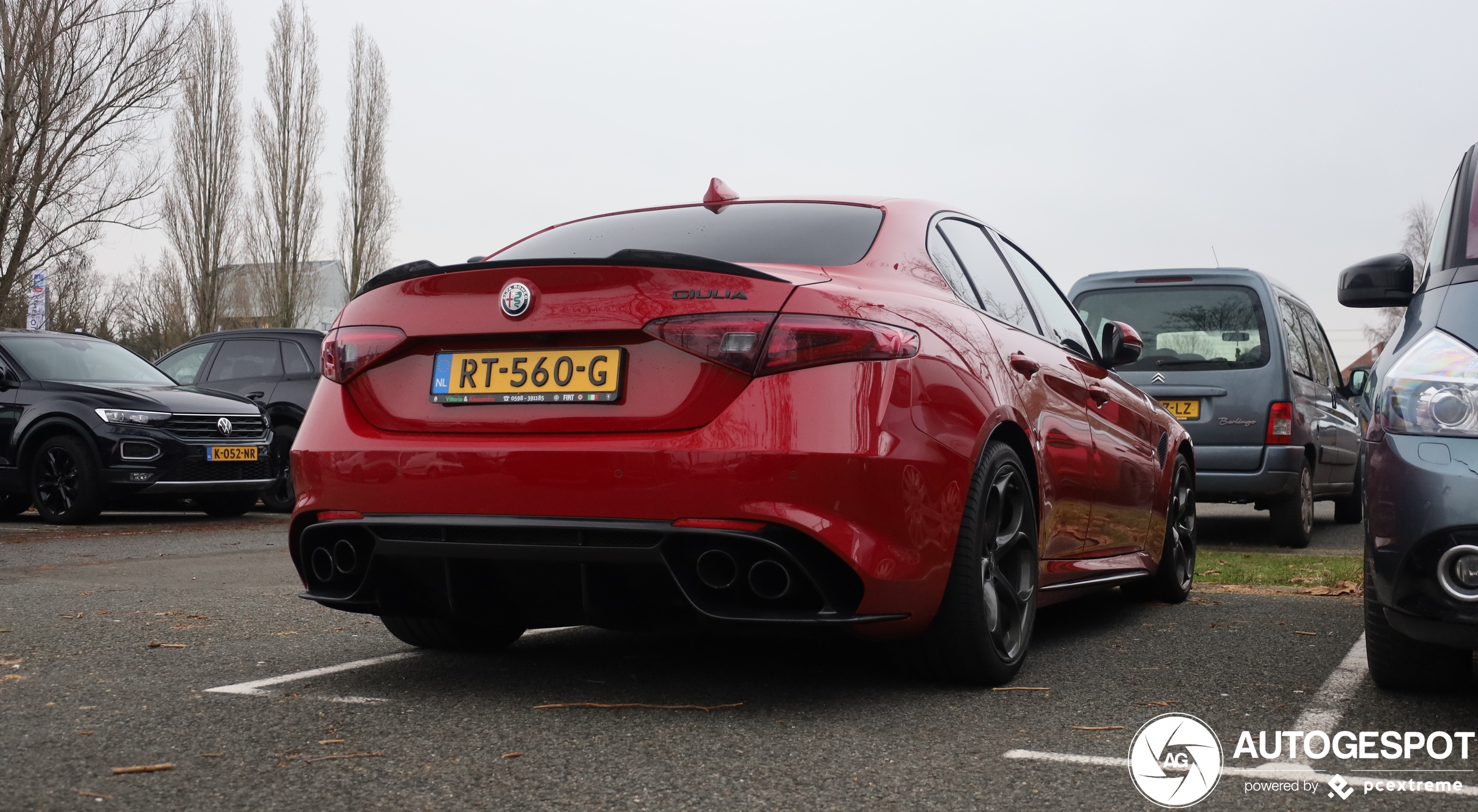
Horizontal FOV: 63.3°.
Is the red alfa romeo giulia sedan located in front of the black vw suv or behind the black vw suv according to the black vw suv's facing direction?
in front

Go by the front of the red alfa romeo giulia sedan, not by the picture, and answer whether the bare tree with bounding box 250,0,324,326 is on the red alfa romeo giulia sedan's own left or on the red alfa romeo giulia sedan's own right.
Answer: on the red alfa romeo giulia sedan's own left

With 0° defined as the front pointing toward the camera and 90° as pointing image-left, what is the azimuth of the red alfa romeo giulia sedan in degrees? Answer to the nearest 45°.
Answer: approximately 225°

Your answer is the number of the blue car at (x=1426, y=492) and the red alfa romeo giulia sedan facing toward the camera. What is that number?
1

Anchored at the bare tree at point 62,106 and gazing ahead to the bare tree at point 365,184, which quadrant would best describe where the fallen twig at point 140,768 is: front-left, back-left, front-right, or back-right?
back-right

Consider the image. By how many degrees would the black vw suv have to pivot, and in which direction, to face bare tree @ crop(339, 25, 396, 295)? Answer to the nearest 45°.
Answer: approximately 135° to its left

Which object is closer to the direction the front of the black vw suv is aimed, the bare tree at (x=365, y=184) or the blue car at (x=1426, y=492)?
the blue car

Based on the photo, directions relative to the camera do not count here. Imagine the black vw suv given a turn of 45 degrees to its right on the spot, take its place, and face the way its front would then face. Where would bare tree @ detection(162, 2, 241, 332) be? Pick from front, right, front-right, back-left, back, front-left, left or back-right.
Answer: back

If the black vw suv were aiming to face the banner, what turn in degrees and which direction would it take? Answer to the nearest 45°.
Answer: approximately 135° to its left

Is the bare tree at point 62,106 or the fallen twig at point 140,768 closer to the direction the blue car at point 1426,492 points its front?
the fallen twig

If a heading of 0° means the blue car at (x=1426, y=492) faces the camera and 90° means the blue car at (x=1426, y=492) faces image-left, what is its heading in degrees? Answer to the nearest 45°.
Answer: approximately 0°

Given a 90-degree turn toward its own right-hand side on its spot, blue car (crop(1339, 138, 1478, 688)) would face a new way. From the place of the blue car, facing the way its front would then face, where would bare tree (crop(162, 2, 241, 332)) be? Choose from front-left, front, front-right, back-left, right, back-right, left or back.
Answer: front-right

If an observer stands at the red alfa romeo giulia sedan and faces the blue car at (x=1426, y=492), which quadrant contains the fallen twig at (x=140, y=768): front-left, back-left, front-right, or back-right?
back-right
